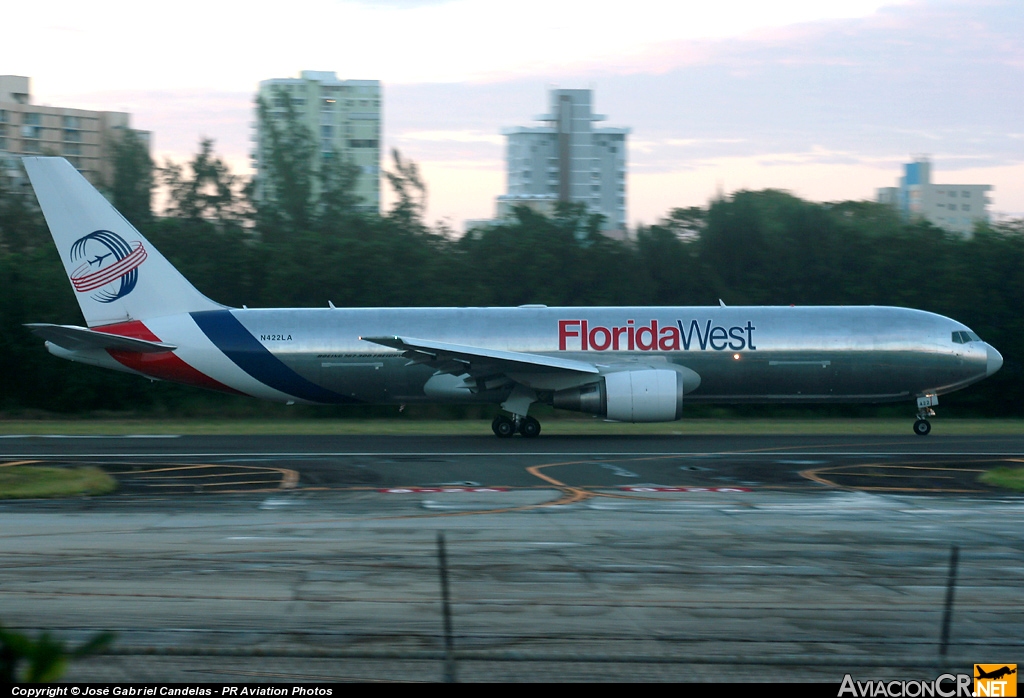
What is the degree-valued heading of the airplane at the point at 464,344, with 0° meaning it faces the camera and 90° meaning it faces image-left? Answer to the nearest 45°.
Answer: approximately 270°

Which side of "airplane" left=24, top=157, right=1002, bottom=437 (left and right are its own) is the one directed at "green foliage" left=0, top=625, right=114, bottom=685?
right
